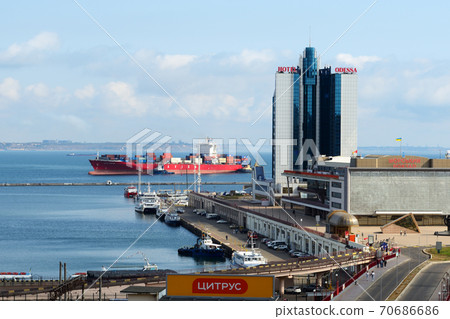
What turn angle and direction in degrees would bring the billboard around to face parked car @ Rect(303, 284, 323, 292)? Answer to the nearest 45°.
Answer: approximately 180°

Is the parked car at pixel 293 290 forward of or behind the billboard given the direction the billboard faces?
behind

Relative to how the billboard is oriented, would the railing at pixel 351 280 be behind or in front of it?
behind

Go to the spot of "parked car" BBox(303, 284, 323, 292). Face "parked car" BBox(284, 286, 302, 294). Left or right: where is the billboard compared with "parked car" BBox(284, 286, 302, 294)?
left

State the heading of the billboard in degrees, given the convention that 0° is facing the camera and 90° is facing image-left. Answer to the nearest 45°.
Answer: approximately 0°
